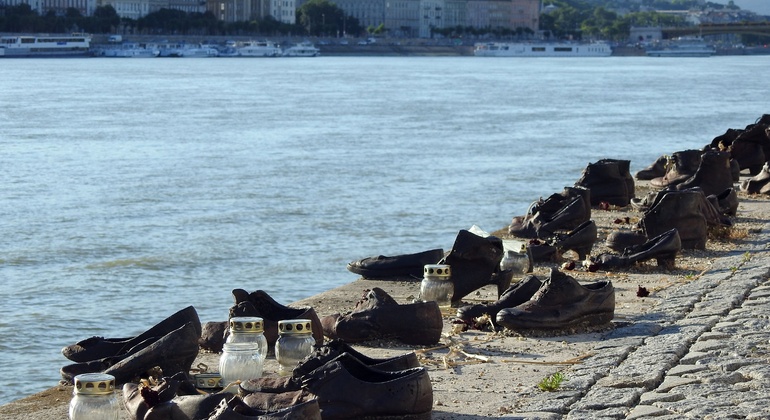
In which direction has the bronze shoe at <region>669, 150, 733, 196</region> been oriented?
to the viewer's left

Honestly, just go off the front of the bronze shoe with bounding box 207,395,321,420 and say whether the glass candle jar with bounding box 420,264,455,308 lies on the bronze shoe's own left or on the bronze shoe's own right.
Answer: on the bronze shoe's own right

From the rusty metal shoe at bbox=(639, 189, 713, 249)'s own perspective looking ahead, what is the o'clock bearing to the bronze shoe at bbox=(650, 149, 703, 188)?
The bronze shoe is roughly at 3 o'clock from the rusty metal shoe.

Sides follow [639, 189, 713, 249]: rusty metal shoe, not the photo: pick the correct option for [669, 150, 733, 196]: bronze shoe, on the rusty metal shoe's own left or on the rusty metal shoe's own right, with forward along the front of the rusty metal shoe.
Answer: on the rusty metal shoe's own right

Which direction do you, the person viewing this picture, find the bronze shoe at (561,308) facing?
facing to the left of the viewer

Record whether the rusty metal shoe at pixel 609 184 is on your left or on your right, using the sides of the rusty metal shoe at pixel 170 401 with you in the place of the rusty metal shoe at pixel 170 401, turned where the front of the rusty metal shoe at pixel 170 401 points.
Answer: on your right

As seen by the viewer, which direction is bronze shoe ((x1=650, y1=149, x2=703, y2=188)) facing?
to the viewer's left

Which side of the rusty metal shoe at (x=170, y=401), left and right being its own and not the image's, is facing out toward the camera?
left

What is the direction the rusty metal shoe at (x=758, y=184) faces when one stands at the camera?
facing to the left of the viewer

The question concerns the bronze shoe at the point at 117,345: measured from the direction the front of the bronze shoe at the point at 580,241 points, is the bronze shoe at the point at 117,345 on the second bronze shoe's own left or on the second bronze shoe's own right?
on the second bronze shoe's own left

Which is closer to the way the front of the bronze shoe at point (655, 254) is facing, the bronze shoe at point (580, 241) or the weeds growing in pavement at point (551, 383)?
the bronze shoe

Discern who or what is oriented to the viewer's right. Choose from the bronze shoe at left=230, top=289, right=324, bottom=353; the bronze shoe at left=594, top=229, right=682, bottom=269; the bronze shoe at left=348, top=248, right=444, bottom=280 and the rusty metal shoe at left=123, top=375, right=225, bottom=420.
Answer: the bronze shoe at left=230, top=289, right=324, bottom=353

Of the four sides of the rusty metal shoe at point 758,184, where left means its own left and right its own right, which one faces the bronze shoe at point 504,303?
left

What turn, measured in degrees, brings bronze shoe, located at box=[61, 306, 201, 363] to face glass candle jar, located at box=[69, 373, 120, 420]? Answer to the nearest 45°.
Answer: approximately 90° to its left

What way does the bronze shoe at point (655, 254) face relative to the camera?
to the viewer's left

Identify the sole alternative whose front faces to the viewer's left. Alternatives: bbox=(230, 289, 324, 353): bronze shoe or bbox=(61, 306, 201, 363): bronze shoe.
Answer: bbox=(61, 306, 201, 363): bronze shoe

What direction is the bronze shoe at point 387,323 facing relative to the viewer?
to the viewer's left
